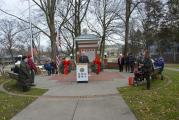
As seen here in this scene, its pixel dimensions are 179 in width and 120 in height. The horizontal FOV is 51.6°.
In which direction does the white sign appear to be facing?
toward the camera

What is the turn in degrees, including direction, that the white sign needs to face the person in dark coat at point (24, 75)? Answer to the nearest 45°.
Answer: approximately 45° to its right

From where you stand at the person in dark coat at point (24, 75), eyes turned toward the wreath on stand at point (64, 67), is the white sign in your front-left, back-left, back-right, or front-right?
front-right

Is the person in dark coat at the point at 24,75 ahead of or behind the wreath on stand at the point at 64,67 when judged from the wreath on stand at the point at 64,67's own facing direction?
ahead

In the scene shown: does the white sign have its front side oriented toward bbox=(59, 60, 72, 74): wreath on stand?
no

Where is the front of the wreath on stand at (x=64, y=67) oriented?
toward the camera

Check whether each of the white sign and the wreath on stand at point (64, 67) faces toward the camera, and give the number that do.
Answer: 2

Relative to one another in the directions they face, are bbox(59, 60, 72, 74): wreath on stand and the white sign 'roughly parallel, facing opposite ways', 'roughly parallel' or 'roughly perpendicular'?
roughly parallel
